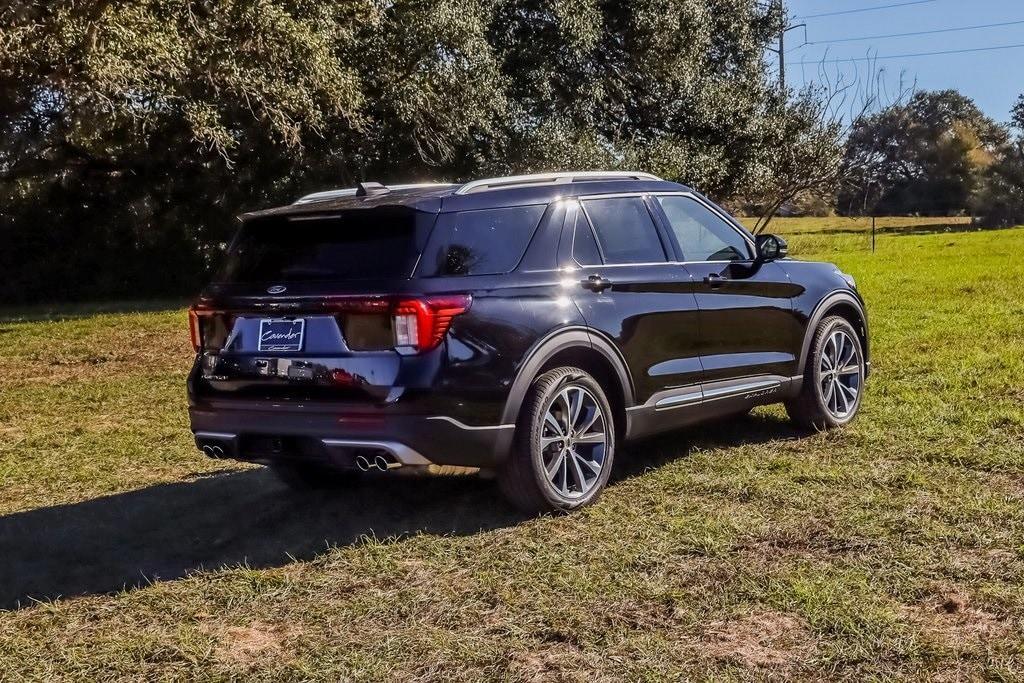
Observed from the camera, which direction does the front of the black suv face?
facing away from the viewer and to the right of the viewer

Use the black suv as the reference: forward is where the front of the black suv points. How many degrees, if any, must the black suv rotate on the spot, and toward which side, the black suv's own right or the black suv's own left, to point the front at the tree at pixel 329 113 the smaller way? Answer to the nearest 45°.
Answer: approximately 45° to the black suv's own left
